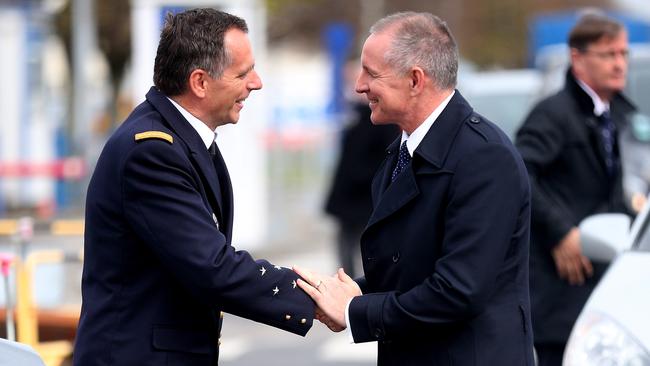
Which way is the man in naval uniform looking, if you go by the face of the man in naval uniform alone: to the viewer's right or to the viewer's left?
to the viewer's right

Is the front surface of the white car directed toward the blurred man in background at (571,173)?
no

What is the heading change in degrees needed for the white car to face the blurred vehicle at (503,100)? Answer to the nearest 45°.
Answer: approximately 135° to its right

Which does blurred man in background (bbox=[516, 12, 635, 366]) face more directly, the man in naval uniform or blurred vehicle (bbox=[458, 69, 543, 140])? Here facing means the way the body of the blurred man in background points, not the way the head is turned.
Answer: the man in naval uniform

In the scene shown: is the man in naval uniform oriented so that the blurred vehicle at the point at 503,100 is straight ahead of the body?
no

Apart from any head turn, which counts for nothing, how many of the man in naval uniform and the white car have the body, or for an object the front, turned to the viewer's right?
1

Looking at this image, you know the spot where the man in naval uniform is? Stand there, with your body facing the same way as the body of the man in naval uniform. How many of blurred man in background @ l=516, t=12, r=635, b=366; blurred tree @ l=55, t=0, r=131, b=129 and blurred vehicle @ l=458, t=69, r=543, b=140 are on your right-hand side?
0

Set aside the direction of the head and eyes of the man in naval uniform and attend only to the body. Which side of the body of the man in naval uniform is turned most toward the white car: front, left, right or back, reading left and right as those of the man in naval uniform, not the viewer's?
front

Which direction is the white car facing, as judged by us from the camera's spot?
facing the viewer and to the left of the viewer

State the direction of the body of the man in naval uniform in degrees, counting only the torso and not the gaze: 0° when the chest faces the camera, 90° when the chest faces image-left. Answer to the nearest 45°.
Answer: approximately 270°

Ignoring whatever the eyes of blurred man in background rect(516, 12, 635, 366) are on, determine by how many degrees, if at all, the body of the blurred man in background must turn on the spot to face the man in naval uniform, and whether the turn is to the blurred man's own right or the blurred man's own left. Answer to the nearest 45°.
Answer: approximately 90° to the blurred man's own right

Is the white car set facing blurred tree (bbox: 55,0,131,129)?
no
